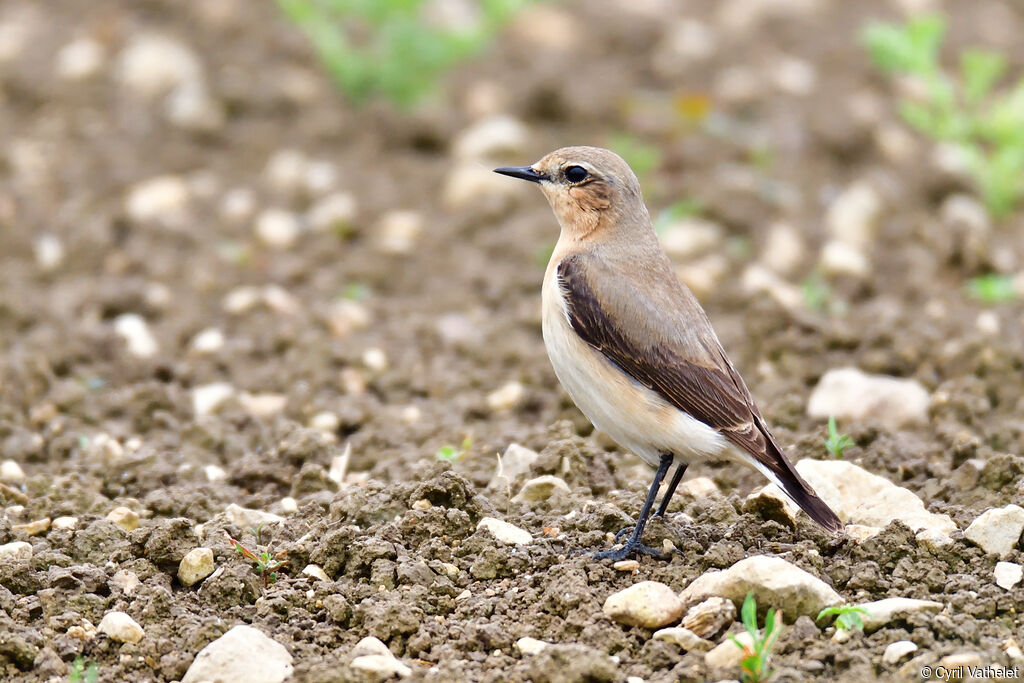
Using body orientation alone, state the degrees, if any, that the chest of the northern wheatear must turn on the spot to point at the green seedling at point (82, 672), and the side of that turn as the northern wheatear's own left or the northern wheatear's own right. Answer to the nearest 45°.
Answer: approximately 45° to the northern wheatear's own left

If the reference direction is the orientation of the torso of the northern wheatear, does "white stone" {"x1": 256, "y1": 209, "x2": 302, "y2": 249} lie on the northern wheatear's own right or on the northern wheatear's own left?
on the northern wheatear's own right

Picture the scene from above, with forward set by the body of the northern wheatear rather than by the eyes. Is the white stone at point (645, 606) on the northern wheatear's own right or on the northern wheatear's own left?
on the northern wheatear's own left

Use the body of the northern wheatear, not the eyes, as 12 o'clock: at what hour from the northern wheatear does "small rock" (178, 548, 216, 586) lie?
The small rock is roughly at 11 o'clock from the northern wheatear.

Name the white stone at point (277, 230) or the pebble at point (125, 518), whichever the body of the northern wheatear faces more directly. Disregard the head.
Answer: the pebble

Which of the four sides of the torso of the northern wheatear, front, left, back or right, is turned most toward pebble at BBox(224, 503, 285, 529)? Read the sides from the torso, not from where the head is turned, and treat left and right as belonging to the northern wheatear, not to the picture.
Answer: front

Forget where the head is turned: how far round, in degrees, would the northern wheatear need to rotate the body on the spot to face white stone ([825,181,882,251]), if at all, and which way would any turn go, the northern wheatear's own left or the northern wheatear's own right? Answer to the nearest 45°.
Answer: approximately 90° to the northern wheatear's own right

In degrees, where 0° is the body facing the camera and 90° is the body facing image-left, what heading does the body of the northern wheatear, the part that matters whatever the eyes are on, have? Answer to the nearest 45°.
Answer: approximately 90°

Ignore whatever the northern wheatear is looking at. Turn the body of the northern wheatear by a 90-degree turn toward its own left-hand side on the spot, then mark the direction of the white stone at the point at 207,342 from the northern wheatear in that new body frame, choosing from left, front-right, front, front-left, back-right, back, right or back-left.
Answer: back-right

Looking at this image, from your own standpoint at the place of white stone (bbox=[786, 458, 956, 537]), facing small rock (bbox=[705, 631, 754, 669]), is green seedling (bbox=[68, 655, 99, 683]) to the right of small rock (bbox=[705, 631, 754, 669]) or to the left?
right

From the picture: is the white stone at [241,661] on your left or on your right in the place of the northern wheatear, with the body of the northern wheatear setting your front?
on your left

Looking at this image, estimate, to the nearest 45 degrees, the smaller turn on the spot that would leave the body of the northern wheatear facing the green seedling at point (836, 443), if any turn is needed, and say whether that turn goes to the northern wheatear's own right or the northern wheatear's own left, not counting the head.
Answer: approximately 135° to the northern wheatear's own right

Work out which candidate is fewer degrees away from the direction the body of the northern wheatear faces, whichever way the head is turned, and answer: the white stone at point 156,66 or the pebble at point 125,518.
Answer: the pebble

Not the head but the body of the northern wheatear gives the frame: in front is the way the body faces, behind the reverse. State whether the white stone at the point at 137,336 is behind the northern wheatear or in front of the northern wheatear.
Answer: in front
